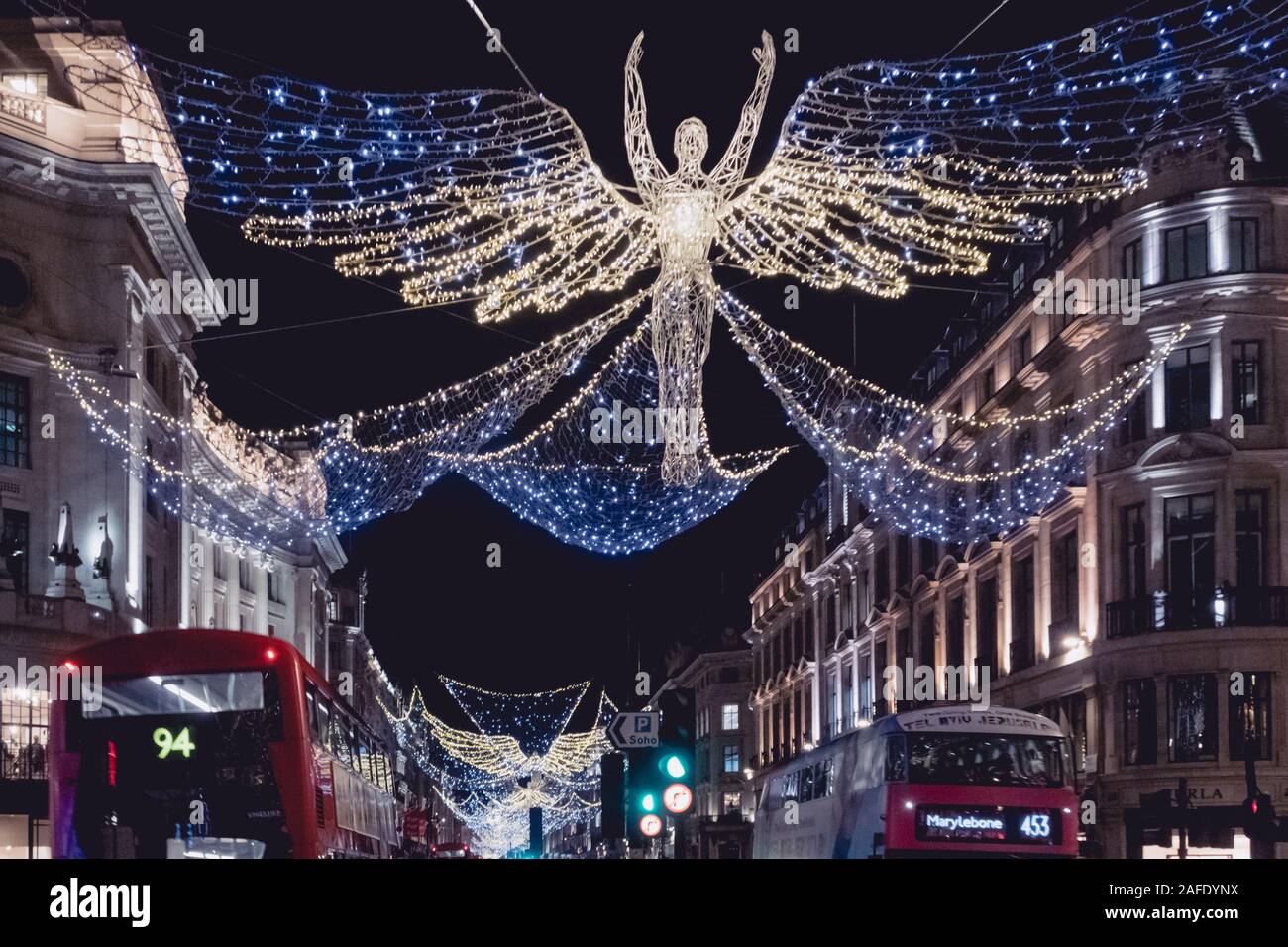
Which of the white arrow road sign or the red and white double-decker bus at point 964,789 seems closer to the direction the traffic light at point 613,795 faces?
the red and white double-decker bus

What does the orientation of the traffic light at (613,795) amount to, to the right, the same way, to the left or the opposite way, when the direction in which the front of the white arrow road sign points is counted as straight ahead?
the opposite way

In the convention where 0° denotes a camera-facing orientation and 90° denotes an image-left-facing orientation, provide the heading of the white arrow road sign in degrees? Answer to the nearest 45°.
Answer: approximately 0°

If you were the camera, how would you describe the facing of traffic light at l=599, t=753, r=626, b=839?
facing away from the viewer

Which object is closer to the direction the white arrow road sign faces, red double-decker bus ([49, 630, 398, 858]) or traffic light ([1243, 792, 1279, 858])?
the red double-decker bus

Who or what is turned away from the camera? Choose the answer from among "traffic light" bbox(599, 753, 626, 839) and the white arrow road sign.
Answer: the traffic light
